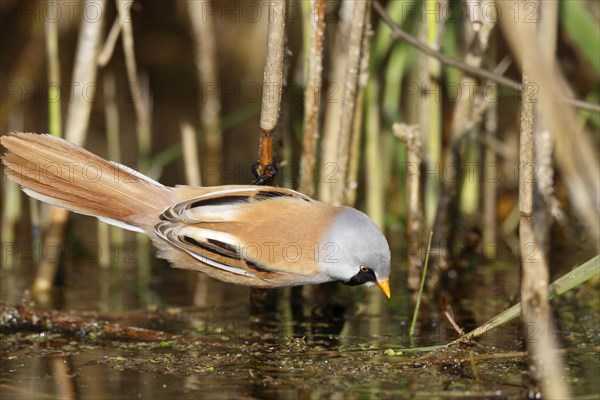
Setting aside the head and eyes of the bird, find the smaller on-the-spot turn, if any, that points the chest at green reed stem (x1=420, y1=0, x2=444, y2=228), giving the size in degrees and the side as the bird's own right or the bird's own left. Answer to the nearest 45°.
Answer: approximately 45° to the bird's own left

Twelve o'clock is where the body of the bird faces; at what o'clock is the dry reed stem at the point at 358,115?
The dry reed stem is roughly at 11 o'clock from the bird.

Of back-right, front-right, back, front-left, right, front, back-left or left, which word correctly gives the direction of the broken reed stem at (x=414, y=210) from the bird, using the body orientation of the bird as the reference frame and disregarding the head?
front-left

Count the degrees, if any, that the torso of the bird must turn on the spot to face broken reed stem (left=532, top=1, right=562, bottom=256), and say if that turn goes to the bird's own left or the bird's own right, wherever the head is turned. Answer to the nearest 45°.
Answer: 0° — it already faces it

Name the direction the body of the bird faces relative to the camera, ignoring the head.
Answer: to the viewer's right

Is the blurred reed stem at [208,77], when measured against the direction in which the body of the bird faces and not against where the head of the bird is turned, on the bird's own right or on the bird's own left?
on the bird's own left

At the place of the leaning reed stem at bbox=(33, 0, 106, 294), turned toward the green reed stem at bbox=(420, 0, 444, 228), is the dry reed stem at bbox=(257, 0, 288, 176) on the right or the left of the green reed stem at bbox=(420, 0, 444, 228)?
right
